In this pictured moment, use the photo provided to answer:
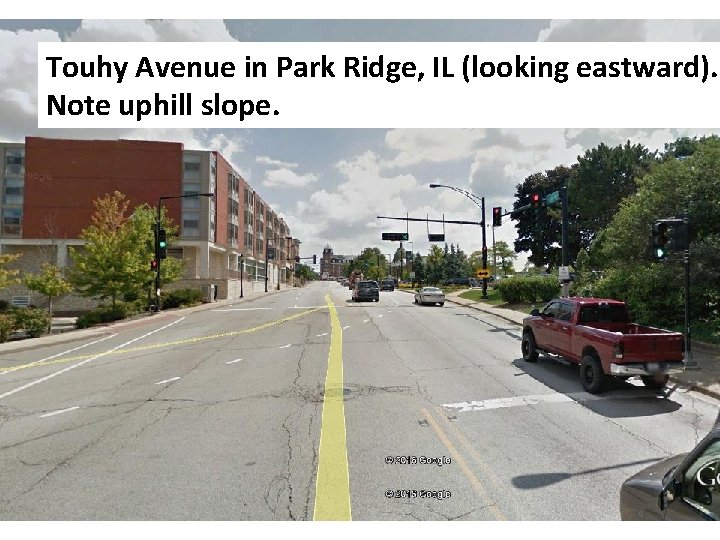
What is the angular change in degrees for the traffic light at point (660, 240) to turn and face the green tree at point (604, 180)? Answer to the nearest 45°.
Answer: approximately 180°

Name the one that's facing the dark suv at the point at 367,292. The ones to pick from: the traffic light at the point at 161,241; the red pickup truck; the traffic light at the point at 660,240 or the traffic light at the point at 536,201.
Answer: the red pickup truck

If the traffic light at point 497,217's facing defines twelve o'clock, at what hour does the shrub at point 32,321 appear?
The shrub is roughly at 2 o'clock from the traffic light.

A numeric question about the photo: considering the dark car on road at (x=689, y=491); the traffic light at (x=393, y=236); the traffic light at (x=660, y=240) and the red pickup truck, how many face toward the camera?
2

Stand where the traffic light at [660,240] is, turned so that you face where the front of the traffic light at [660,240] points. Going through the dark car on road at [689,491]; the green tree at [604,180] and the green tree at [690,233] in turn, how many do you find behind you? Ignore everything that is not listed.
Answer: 2

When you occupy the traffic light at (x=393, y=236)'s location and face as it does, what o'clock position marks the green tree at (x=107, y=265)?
The green tree is roughly at 1 o'clock from the traffic light.

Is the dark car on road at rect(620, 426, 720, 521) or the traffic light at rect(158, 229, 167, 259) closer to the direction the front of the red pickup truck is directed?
the traffic light

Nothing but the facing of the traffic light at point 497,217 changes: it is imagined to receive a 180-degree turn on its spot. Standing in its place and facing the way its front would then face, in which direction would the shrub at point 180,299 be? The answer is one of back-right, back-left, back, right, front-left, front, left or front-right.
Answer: left

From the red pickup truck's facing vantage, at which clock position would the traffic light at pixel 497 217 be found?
The traffic light is roughly at 1 o'clock from the red pickup truck.

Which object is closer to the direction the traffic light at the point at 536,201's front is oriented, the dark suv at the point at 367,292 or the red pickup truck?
the red pickup truck

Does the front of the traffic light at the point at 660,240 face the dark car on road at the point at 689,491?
yes

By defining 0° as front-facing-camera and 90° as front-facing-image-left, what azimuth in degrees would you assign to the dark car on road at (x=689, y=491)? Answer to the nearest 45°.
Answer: approximately 135°

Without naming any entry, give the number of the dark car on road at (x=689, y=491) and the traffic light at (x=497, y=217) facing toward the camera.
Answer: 1

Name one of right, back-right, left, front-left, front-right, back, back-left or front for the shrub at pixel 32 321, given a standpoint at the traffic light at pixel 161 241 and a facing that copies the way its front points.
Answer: front-right
